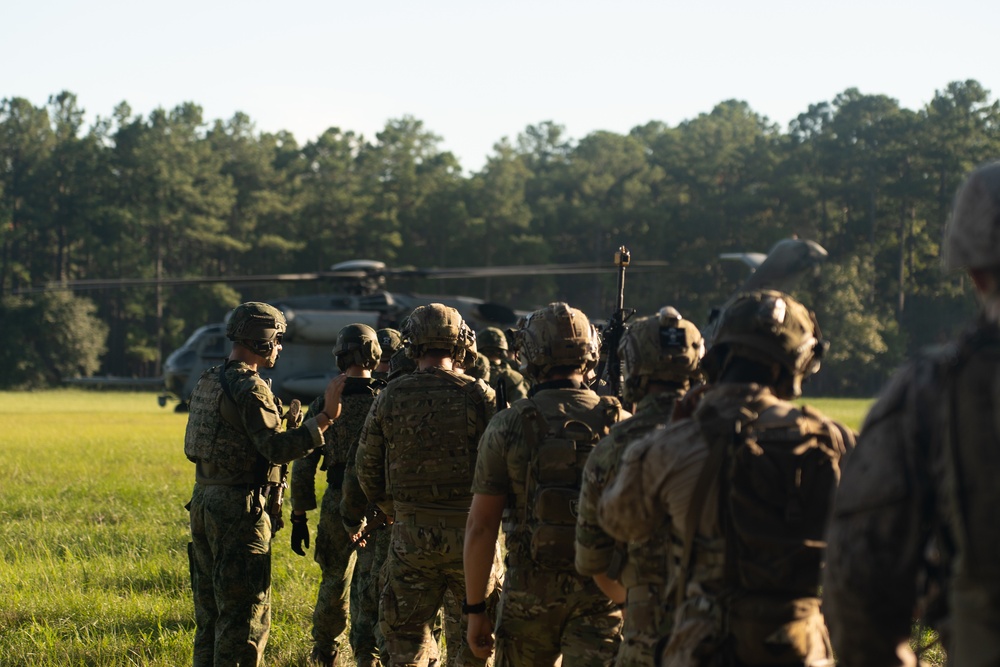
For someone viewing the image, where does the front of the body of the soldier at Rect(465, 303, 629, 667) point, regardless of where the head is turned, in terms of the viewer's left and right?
facing away from the viewer

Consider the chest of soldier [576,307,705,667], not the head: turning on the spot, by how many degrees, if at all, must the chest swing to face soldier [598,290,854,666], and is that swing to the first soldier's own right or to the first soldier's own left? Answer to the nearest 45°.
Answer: approximately 135° to the first soldier's own right

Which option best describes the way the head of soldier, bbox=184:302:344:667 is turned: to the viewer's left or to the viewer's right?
to the viewer's right

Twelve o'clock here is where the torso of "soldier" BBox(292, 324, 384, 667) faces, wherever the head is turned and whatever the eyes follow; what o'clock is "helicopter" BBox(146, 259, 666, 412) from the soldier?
The helicopter is roughly at 12 o'clock from the soldier.

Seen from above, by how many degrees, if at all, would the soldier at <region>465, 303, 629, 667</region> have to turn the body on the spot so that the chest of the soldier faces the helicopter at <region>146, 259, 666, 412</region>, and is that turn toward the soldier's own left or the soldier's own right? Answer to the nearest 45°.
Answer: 0° — they already face it

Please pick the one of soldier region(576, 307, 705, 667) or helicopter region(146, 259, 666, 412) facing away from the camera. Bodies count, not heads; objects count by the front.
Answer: the soldier

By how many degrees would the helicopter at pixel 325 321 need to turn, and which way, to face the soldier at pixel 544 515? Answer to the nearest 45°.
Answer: approximately 90° to its left

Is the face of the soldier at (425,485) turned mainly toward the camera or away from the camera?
away from the camera

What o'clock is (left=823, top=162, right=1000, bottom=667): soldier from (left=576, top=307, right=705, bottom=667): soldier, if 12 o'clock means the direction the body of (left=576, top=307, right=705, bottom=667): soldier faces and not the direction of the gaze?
(left=823, top=162, right=1000, bottom=667): soldier is roughly at 5 o'clock from (left=576, top=307, right=705, bottom=667): soldier.

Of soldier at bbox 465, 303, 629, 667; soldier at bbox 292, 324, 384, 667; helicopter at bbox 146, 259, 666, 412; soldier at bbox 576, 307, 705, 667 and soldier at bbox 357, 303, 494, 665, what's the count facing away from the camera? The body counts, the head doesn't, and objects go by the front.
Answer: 4

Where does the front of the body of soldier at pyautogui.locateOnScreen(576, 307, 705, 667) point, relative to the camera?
away from the camera

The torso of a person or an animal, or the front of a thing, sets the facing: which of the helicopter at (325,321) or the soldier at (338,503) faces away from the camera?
the soldier

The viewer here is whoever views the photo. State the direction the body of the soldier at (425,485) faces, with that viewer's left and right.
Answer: facing away from the viewer

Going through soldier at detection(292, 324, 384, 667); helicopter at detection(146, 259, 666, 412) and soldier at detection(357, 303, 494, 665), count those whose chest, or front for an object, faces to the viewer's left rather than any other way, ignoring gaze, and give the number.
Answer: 1

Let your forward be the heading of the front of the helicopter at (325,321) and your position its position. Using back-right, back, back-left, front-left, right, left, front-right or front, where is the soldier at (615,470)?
left

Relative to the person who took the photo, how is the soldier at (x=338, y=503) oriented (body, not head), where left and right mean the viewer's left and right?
facing away from the viewer

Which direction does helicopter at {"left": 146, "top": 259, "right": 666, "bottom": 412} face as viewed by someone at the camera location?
facing to the left of the viewer

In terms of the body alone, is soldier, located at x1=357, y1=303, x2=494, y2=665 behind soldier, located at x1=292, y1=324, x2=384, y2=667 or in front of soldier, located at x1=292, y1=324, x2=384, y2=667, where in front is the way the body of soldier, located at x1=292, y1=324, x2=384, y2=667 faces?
behind

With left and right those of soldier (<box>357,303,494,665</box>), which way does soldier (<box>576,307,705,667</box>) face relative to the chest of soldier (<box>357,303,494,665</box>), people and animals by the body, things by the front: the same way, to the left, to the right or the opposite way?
the same way

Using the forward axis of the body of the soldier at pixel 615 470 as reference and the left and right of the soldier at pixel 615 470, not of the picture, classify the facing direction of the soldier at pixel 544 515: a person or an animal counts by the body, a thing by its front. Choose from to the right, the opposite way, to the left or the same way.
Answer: the same way
